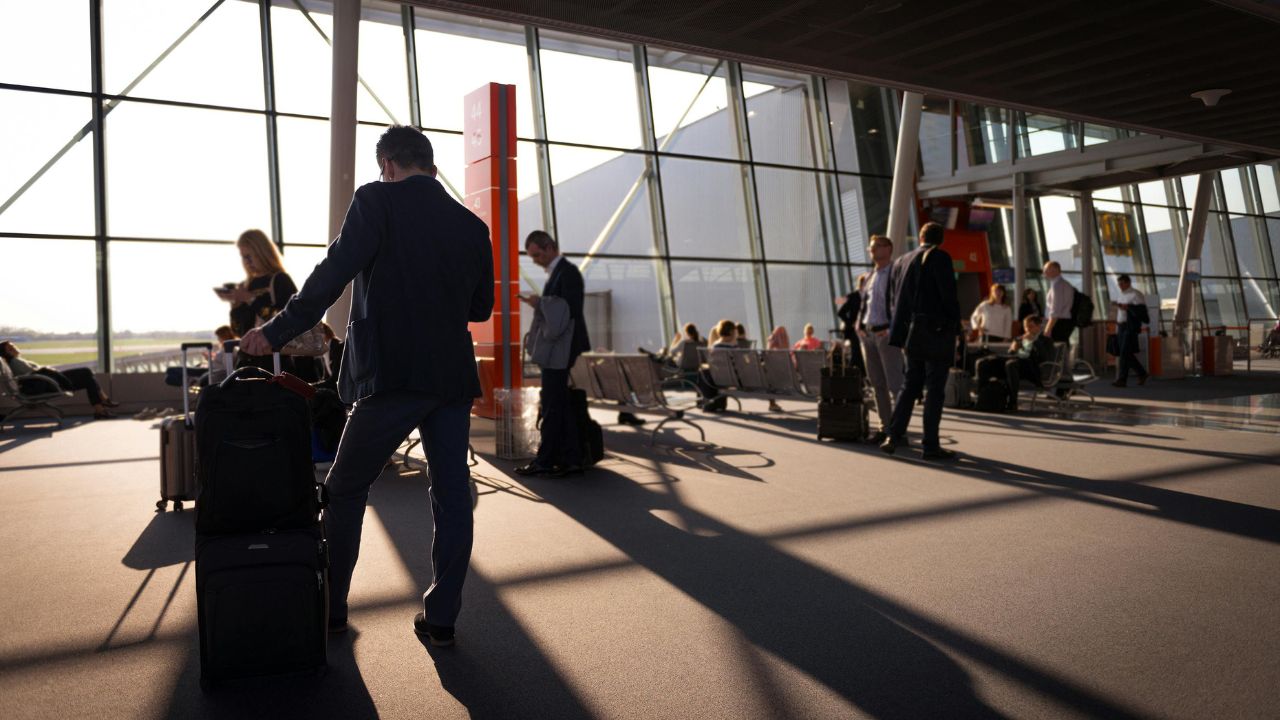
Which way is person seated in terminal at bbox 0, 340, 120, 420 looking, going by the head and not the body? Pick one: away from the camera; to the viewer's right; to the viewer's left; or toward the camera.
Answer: to the viewer's right

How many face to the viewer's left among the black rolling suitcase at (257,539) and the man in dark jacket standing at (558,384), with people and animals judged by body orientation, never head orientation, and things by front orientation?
1

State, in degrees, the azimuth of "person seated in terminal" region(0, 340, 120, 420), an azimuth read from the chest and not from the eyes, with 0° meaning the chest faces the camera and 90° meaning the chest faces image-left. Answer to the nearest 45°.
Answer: approximately 270°

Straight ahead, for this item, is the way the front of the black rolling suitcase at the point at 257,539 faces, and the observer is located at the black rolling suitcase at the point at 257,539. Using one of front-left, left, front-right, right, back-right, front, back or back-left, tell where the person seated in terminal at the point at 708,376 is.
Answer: back-left

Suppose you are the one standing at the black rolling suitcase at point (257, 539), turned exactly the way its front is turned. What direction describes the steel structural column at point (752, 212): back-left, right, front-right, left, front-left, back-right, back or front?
back-left

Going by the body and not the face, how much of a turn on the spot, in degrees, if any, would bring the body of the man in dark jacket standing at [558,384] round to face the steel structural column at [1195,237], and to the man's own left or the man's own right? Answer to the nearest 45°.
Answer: approximately 135° to the man's own right

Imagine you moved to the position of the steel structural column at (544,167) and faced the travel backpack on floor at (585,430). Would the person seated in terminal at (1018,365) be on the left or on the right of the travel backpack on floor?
left

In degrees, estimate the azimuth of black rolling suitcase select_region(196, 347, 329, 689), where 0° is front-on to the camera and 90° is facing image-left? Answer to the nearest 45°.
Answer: approximately 0°

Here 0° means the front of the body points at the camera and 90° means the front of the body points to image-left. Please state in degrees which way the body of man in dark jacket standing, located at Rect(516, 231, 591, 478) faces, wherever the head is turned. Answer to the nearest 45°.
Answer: approximately 90°
